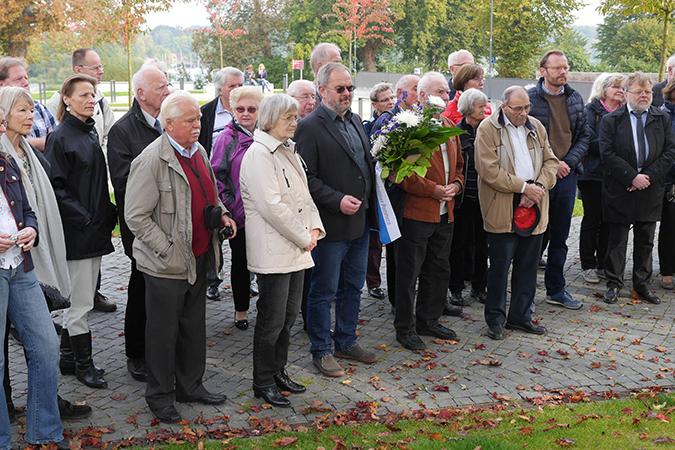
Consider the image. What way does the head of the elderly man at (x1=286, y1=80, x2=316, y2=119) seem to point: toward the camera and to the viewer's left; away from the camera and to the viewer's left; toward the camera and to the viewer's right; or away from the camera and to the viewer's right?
toward the camera and to the viewer's right

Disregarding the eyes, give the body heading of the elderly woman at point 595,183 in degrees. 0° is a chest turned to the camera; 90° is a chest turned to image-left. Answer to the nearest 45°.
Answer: approximately 315°

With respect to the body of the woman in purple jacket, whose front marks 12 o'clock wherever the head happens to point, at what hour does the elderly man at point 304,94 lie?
The elderly man is roughly at 9 o'clock from the woman in purple jacket.

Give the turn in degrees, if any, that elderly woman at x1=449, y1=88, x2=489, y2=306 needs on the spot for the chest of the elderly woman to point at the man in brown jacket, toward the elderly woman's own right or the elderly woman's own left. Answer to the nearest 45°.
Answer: approximately 45° to the elderly woman's own right

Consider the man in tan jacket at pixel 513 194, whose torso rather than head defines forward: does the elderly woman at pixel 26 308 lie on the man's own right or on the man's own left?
on the man's own right

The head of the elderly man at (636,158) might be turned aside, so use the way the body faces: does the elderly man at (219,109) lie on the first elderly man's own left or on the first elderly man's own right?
on the first elderly man's own right

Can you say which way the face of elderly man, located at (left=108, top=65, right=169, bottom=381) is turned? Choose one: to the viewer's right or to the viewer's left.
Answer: to the viewer's right

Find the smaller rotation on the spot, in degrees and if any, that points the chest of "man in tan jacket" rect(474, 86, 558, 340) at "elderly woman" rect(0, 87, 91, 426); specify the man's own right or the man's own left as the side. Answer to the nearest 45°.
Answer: approximately 90° to the man's own right

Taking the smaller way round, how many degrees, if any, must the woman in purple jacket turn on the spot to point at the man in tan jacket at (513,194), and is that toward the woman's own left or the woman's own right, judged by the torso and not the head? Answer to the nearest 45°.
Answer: approximately 45° to the woman's own left

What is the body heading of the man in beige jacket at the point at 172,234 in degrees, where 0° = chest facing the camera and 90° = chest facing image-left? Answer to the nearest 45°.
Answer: approximately 315°

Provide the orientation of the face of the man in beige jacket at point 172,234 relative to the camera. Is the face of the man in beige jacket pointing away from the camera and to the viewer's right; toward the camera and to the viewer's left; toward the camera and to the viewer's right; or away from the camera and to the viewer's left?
toward the camera and to the viewer's right
